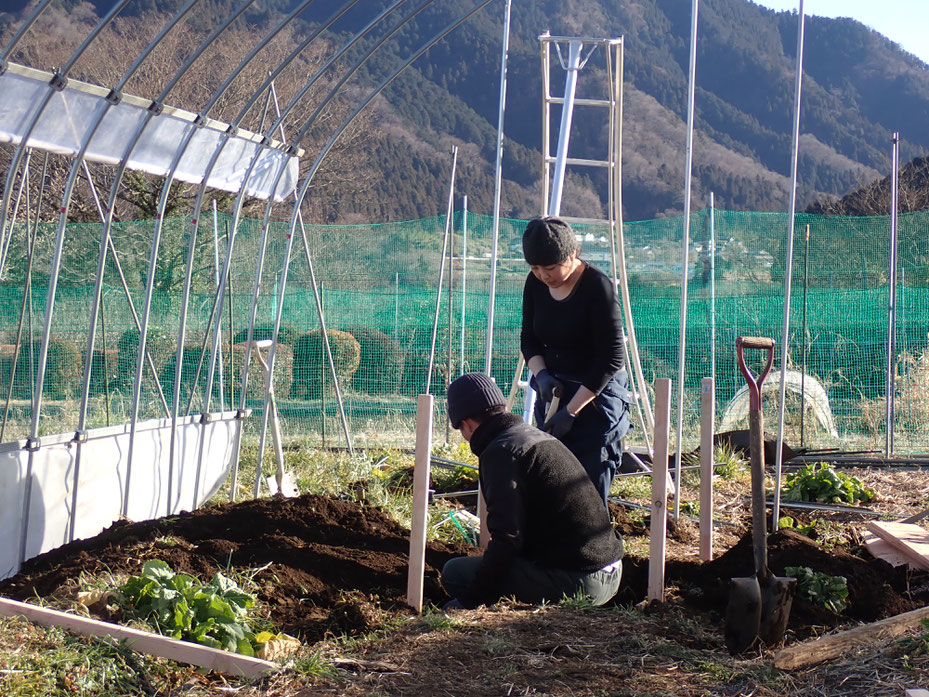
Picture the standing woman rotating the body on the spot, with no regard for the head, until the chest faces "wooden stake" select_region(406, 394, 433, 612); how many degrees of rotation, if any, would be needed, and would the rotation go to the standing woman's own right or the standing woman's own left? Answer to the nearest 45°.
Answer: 0° — they already face it

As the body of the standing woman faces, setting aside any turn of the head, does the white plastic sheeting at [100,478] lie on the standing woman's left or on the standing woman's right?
on the standing woman's right

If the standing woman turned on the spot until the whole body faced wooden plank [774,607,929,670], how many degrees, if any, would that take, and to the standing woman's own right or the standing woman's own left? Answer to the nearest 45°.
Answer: approximately 90° to the standing woman's own left

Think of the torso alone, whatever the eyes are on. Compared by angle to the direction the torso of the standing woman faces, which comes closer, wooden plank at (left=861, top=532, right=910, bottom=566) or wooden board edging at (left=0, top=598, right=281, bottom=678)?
the wooden board edging

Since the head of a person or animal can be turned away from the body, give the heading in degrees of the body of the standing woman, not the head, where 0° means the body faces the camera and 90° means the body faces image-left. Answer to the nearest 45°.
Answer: approximately 45°

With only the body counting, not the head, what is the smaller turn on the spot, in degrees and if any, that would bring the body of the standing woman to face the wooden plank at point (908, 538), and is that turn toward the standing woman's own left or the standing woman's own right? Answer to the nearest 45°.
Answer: approximately 135° to the standing woman's own left

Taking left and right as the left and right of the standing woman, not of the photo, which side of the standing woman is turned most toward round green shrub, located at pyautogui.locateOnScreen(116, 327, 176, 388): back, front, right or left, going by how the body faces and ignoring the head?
right

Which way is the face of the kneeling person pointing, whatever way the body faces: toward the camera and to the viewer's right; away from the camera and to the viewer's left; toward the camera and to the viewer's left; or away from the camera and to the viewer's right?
away from the camera and to the viewer's left

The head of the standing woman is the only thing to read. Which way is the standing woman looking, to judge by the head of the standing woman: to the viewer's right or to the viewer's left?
to the viewer's left

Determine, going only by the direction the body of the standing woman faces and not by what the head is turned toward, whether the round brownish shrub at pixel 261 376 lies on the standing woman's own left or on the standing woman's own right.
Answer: on the standing woman's own right

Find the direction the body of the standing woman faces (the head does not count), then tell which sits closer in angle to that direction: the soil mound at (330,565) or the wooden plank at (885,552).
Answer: the soil mound
